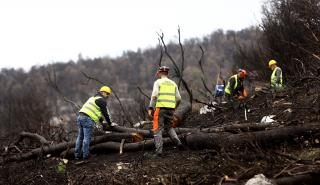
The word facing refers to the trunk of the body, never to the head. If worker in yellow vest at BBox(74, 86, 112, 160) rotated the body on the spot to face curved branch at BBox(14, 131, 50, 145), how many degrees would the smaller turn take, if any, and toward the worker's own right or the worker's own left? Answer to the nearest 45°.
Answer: approximately 90° to the worker's own left

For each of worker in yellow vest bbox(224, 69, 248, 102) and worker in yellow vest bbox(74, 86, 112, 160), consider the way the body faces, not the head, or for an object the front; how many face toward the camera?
0

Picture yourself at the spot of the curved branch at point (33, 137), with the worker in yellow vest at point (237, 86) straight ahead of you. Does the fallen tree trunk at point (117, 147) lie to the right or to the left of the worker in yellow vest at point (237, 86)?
right

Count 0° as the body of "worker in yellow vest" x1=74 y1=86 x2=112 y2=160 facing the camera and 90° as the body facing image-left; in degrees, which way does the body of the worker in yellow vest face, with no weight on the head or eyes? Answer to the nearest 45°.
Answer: approximately 225°
